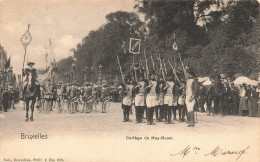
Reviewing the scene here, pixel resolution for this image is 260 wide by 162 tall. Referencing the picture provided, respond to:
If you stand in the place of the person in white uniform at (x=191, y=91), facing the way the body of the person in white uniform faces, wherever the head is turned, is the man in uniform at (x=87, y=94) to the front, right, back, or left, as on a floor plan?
right

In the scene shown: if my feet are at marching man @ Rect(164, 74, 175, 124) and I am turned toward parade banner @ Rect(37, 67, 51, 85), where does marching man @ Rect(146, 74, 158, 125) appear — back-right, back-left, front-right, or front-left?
front-left

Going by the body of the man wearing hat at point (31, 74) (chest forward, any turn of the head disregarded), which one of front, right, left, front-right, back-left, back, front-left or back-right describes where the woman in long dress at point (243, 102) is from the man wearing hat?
left

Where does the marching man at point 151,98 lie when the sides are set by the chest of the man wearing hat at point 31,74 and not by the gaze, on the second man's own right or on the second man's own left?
on the second man's own left

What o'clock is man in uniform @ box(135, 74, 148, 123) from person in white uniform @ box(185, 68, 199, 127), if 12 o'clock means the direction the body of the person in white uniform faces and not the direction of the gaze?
The man in uniform is roughly at 2 o'clock from the person in white uniform.

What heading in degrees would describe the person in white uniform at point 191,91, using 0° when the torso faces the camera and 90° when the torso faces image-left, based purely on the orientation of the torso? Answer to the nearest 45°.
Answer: approximately 45°

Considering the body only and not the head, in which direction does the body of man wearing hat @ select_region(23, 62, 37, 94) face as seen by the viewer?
toward the camera

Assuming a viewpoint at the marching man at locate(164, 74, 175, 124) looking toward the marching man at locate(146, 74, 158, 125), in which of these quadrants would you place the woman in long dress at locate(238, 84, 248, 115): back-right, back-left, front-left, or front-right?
back-right

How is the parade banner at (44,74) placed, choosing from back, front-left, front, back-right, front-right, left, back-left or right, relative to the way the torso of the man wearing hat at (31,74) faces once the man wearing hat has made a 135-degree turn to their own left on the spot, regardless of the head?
front-left

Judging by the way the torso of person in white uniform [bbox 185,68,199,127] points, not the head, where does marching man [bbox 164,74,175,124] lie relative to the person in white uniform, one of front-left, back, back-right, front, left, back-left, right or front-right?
right

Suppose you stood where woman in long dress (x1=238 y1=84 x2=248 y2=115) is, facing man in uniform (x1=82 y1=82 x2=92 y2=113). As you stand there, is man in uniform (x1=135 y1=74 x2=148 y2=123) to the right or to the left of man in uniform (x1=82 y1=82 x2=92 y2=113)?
left

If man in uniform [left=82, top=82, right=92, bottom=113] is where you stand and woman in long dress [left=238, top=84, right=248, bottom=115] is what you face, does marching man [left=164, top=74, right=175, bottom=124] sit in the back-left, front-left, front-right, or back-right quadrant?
front-right

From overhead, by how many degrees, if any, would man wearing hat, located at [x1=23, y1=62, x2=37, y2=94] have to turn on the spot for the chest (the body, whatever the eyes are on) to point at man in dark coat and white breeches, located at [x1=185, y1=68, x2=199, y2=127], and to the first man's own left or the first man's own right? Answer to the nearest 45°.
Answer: approximately 45° to the first man's own left

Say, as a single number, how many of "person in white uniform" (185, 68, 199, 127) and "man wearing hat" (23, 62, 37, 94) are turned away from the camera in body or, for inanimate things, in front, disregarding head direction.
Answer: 0
